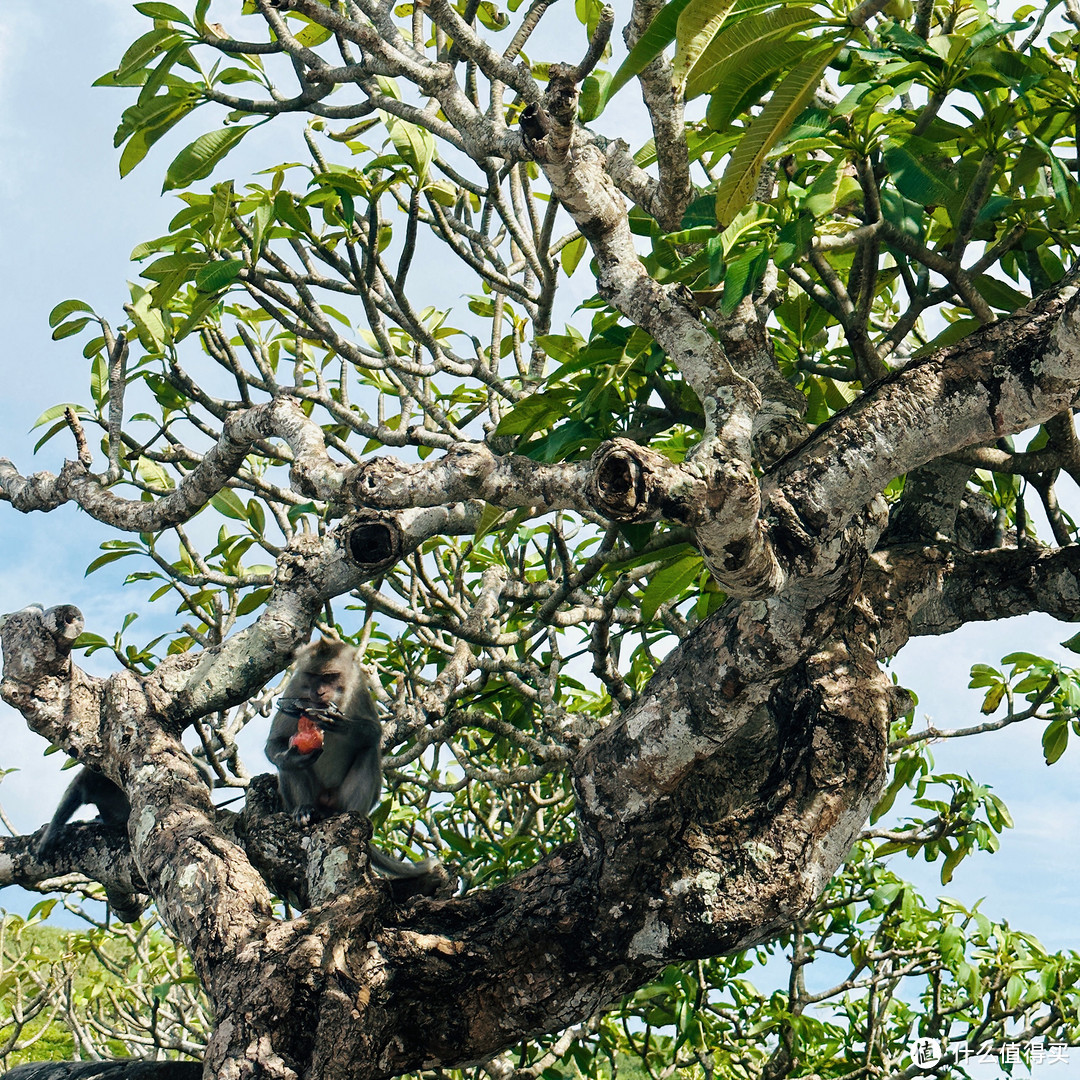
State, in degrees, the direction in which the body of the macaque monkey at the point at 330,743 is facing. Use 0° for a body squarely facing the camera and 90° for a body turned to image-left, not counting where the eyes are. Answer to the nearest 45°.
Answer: approximately 45°
